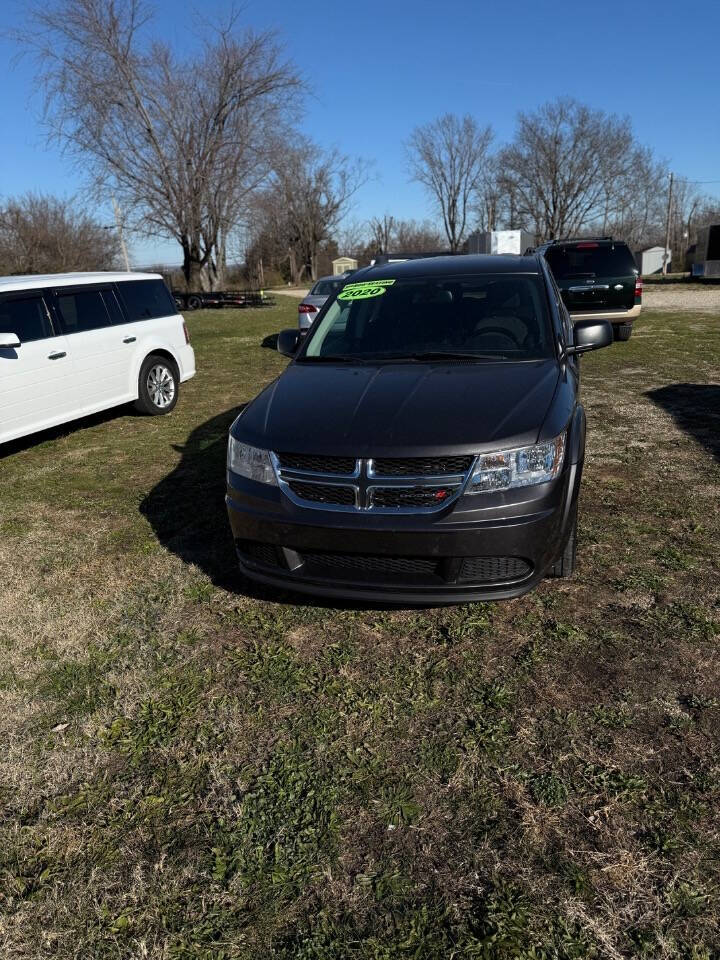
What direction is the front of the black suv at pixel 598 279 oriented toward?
away from the camera

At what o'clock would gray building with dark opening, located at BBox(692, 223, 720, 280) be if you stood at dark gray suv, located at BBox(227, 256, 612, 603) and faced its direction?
The gray building with dark opening is roughly at 7 o'clock from the dark gray suv.

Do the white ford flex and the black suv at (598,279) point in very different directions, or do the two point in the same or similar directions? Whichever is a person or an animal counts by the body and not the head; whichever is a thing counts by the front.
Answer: very different directions

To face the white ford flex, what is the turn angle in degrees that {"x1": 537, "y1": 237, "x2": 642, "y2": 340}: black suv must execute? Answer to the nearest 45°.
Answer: approximately 135° to its left

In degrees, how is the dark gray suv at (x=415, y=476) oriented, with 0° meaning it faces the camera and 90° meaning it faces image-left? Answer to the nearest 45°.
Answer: approximately 0°

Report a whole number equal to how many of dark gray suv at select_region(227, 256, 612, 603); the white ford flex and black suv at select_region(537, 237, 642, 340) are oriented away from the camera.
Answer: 1

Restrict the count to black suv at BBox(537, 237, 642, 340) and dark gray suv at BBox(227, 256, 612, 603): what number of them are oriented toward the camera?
1

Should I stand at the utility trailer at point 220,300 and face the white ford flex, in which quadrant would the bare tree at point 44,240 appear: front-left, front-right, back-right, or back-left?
back-right

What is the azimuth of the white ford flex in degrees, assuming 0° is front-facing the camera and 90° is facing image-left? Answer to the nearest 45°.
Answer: approximately 45°

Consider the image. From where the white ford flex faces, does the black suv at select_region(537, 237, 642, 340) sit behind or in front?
behind
